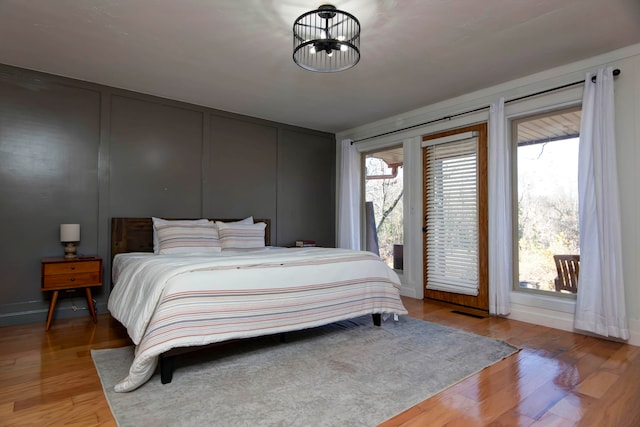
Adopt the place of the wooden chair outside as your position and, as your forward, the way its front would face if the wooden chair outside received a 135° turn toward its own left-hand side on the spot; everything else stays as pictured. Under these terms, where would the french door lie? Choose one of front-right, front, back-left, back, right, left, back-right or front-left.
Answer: front

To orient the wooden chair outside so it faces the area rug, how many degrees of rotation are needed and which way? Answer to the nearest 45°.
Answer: approximately 180°

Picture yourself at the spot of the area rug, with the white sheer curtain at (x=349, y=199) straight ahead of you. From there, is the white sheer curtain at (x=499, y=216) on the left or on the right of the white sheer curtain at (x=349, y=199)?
right

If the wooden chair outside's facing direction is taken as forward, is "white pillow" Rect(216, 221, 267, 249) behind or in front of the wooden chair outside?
behind

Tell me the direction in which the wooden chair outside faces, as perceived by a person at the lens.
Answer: facing away from the viewer and to the right of the viewer

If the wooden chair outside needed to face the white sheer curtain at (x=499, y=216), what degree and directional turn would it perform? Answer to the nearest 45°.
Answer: approximately 135° to its left

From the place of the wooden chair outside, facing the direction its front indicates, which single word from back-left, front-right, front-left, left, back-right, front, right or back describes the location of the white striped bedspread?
back
